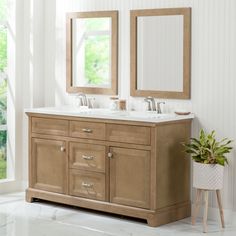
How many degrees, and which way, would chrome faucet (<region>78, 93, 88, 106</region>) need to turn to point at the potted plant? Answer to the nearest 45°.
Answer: approximately 90° to its left

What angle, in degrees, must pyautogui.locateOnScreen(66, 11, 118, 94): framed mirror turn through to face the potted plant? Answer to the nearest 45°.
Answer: approximately 90° to its left

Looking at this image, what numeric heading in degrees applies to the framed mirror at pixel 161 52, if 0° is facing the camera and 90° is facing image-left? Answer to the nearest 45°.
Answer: approximately 45°

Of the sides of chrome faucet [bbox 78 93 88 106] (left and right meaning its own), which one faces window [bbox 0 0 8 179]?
right

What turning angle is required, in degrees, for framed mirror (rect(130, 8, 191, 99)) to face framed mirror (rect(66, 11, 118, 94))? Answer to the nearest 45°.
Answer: approximately 90° to its right

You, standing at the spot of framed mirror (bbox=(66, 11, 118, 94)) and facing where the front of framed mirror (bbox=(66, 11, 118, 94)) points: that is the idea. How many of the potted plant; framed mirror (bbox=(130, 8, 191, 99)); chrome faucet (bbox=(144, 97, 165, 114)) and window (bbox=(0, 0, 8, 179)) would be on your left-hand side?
3
